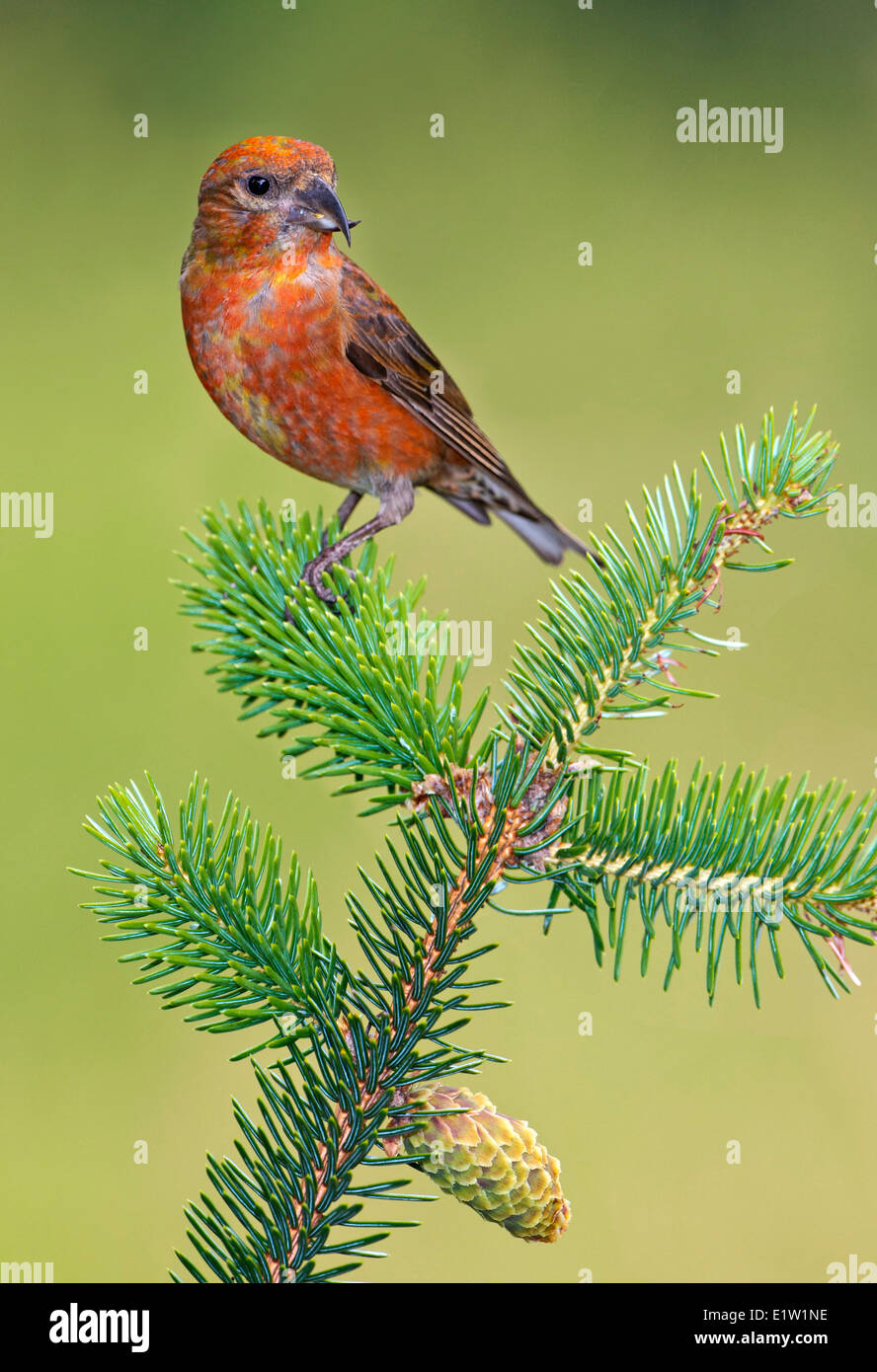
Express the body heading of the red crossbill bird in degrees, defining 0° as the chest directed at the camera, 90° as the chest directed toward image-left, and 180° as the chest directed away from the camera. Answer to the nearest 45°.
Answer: approximately 45°
